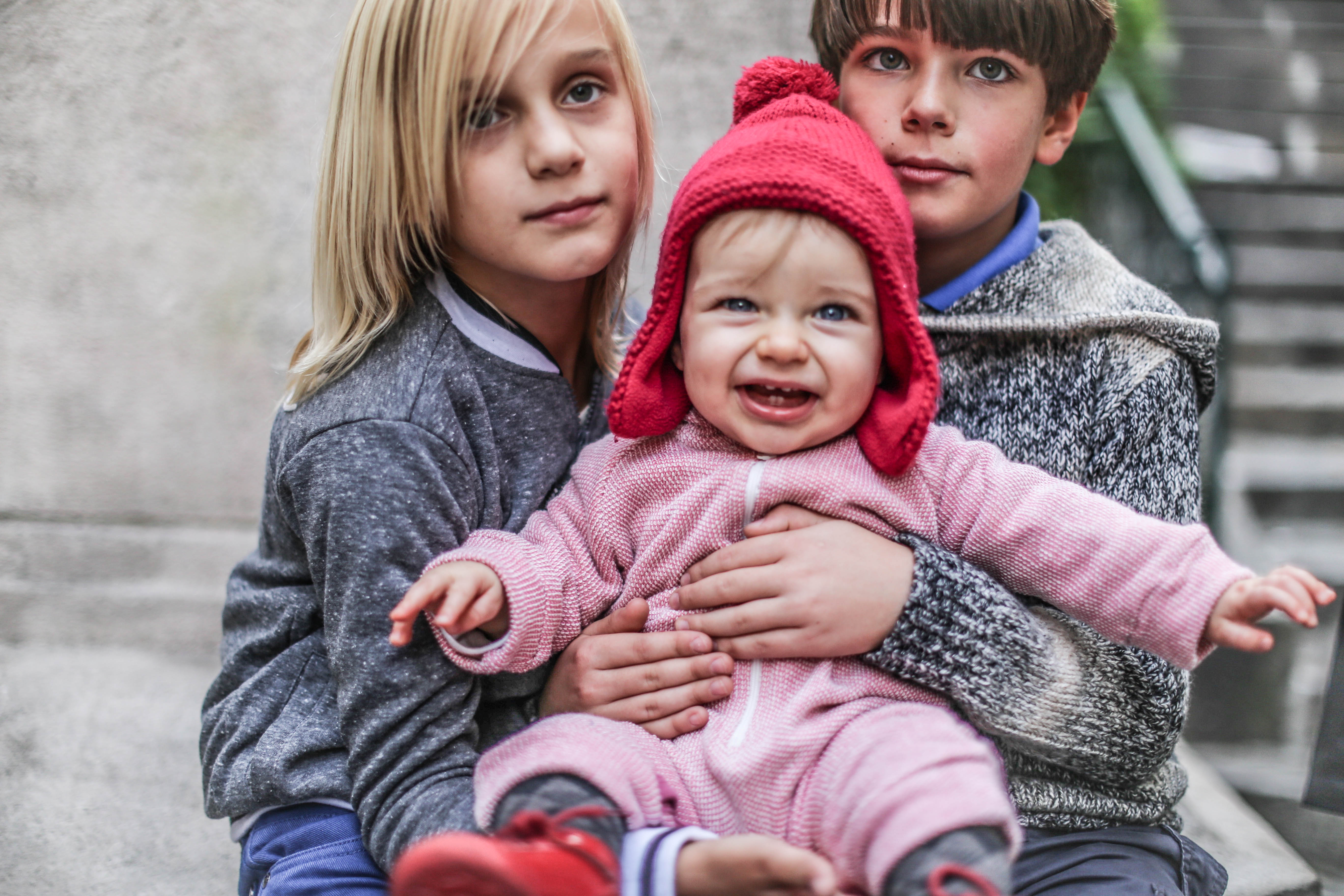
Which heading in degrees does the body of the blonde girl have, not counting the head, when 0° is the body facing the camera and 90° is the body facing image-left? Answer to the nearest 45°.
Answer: approximately 315°

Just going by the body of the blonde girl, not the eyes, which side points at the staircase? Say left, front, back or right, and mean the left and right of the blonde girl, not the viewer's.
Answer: left

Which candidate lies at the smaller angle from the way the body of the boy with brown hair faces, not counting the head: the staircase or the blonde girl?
the blonde girl

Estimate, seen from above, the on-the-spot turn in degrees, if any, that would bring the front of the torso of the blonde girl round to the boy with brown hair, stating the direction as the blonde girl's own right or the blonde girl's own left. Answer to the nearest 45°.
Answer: approximately 45° to the blonde girl's own left

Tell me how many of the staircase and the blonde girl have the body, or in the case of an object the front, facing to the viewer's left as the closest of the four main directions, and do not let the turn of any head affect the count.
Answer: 0

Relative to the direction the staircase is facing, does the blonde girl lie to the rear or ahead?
ahead

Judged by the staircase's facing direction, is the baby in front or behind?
in front

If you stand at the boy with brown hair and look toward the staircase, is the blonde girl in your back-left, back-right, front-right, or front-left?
back-left

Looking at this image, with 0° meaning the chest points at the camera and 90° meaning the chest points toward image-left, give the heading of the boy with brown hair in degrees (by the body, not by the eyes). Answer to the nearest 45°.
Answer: approximately 45°
